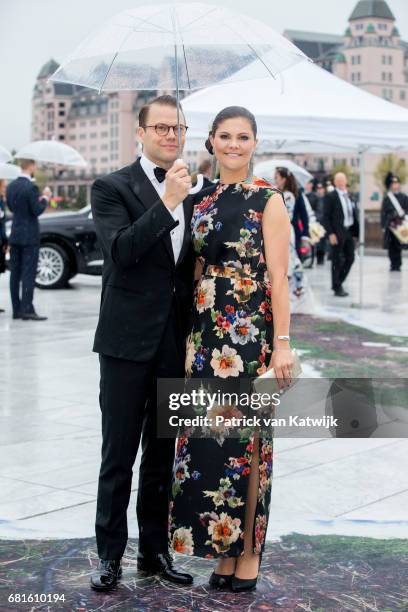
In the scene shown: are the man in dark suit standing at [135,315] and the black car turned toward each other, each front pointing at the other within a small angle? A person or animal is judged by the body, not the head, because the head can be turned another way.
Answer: no

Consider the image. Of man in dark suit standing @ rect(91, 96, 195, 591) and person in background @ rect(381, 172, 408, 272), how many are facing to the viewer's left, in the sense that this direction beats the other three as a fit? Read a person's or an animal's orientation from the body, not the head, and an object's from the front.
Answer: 0

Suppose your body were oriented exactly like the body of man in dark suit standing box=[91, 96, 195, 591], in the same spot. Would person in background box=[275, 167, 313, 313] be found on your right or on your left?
on your left

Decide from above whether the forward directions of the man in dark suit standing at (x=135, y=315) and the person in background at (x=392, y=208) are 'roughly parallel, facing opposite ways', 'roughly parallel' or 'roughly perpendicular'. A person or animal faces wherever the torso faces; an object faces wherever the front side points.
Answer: roughly parallel

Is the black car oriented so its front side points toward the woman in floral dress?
no

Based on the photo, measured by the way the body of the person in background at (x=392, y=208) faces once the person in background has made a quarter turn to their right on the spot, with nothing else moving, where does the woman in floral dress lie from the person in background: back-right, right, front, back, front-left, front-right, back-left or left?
front-left

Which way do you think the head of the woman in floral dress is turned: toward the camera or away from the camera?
toward the camera

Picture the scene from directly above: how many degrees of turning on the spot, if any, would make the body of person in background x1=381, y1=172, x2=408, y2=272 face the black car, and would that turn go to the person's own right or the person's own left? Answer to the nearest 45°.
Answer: approximately 90° to the person's own right

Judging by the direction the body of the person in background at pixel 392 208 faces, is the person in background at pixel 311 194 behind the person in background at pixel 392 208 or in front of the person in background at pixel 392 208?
behind

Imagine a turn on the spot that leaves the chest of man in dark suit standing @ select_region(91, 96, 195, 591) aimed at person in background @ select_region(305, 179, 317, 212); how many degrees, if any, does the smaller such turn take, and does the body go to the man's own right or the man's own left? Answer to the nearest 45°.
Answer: approximately 135° to the man's own left

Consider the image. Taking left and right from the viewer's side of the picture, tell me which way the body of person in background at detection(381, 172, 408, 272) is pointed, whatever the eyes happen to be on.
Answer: facing the viewer and to the right of the viewer

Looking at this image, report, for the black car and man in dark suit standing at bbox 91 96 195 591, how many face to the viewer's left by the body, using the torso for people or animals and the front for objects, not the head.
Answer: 1

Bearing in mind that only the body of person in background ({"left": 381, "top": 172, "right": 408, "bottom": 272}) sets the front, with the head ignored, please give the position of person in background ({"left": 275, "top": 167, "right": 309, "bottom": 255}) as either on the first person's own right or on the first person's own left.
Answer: on the first person's own right
